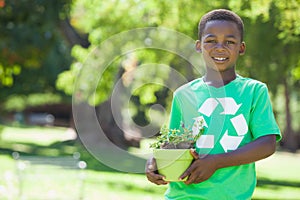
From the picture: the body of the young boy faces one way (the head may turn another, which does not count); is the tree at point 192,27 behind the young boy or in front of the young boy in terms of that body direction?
behind

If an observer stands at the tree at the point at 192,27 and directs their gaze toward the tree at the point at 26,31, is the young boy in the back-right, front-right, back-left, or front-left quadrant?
back-left

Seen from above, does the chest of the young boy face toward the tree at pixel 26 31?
no

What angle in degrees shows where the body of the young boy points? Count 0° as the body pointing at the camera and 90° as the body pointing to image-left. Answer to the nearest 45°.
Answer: approximately 0°

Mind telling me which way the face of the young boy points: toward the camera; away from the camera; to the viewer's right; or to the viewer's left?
toward the camera

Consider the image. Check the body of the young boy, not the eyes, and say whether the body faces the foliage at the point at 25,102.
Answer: no
